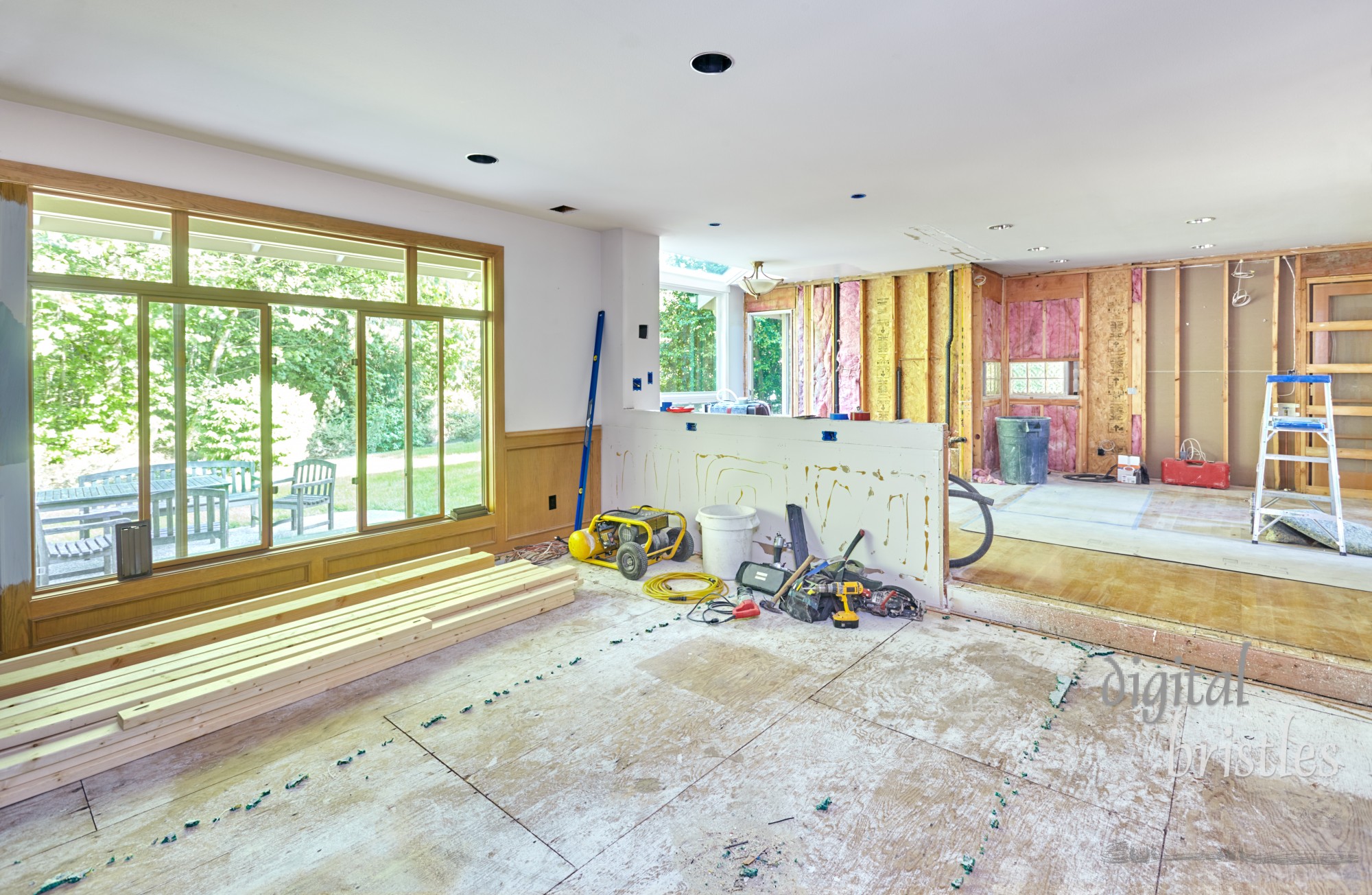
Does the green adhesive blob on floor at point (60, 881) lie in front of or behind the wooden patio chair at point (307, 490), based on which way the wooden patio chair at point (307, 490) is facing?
in front

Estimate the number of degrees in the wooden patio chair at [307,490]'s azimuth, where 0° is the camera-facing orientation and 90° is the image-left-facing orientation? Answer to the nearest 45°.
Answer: approximately 45°

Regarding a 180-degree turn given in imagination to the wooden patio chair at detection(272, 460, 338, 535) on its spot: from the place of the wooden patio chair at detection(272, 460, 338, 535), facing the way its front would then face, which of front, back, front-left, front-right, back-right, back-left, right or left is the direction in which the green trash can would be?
front-right

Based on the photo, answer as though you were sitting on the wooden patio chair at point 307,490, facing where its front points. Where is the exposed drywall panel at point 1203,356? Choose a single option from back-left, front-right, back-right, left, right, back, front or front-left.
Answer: back-left

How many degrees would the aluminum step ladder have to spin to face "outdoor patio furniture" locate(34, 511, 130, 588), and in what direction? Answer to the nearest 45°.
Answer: approximately 45° to its right

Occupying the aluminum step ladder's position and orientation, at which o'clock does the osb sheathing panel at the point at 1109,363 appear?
The osb sheathing panel is roughly at 5 o'clock from the aluminum step ladder.

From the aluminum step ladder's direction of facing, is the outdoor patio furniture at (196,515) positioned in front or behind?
in front

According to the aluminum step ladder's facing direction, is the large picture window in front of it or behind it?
in front

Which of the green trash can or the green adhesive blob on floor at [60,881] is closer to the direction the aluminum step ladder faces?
the green adhesive blob on floor
